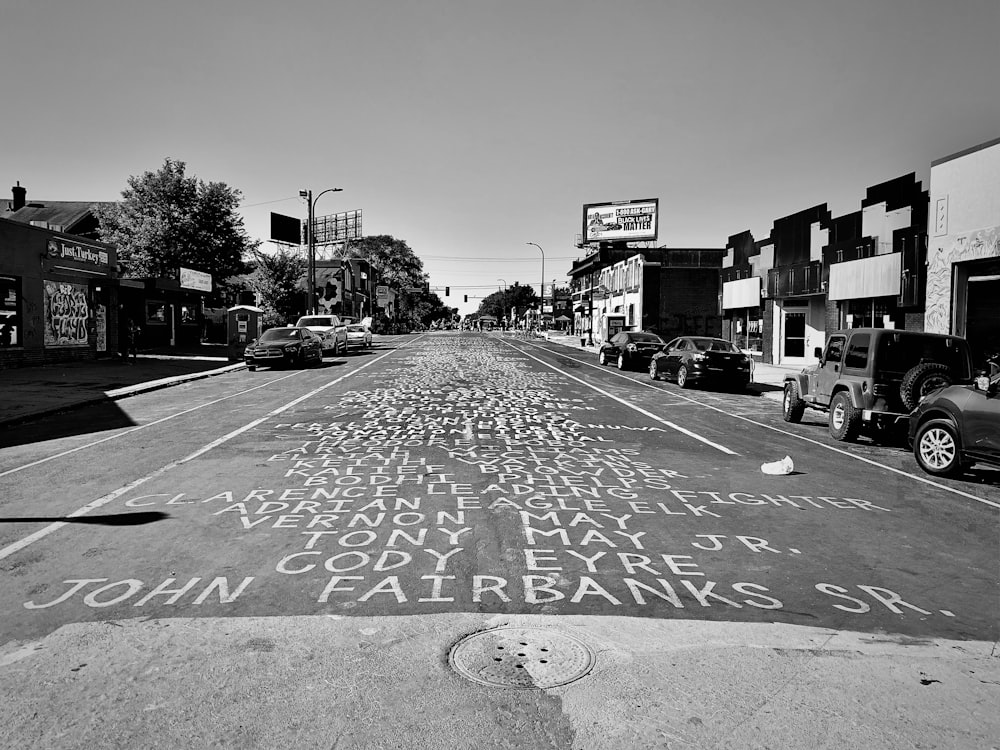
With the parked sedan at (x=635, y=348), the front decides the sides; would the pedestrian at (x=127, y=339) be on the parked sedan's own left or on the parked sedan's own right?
on the parked sedan's own left

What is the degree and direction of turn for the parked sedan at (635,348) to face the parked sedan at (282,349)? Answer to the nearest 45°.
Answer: approximately 45° to its left

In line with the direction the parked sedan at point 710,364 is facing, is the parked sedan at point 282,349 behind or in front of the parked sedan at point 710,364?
in front

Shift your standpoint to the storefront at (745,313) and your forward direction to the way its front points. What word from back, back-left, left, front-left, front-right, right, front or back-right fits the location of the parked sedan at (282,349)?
front

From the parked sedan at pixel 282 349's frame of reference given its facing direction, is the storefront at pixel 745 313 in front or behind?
behind

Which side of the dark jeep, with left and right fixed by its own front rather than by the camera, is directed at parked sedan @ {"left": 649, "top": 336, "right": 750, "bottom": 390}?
front

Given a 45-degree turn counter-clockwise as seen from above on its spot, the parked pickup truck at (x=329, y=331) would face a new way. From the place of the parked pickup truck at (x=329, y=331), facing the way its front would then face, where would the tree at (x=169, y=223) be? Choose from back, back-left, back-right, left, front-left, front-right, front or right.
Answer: back-right

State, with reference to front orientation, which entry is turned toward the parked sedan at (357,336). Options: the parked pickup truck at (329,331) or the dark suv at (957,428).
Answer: the dark suv

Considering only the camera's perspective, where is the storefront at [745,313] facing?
facing the viewer and to the left of the viewer

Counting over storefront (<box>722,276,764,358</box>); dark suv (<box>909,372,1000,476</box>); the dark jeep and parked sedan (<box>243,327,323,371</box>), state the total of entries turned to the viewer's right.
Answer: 0

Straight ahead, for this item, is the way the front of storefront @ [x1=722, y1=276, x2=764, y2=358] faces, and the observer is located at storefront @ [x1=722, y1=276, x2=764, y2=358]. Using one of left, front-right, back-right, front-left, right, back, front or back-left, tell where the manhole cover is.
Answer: front-left

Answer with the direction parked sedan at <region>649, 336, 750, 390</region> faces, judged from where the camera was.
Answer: facing away from the viewer and to the left of the viewer

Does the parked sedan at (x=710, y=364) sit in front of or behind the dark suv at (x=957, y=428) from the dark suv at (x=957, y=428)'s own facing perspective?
in front

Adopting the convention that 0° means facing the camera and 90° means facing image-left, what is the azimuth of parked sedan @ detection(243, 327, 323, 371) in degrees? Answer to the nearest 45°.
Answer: approximately 45°

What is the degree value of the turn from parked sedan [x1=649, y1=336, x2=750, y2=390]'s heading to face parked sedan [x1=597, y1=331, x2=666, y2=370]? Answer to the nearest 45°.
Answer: approximately 45° to its right

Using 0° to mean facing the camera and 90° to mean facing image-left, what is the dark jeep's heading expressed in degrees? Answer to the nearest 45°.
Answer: approximately 135°

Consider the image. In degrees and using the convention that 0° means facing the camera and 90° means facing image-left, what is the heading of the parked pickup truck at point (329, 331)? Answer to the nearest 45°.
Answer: approximately 45°

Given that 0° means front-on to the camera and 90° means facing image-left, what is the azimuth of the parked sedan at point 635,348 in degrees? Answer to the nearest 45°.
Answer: approximately 135°
